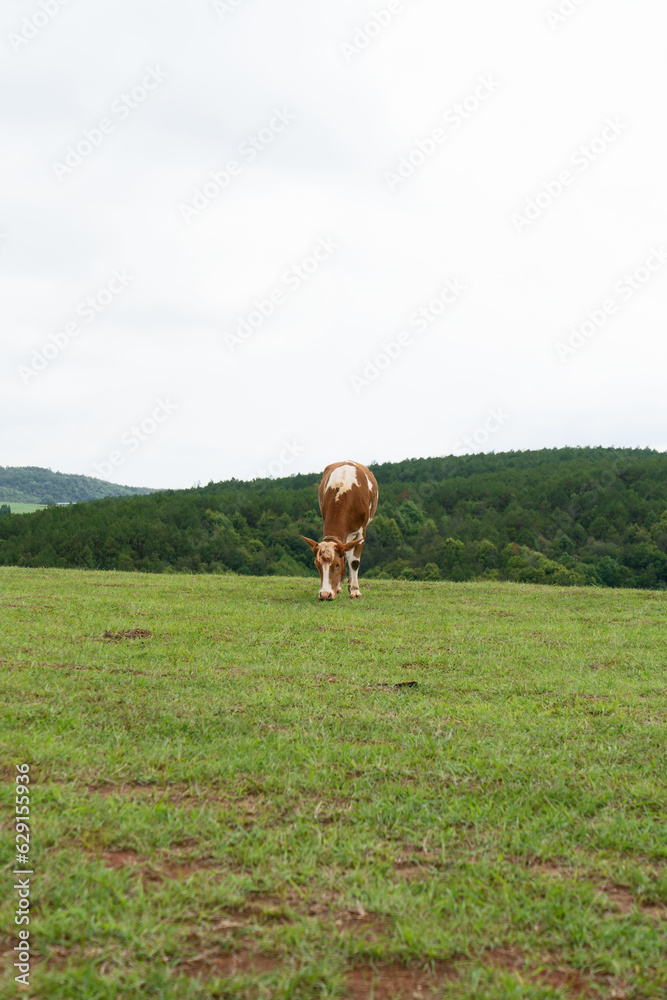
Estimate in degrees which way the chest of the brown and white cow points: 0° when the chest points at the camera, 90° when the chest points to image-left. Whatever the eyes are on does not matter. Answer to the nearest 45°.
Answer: approximately 0°
